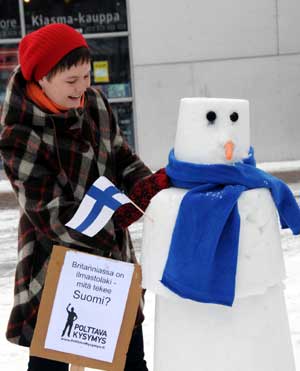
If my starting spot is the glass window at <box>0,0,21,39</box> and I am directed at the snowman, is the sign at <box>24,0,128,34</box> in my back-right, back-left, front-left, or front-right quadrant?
front-left

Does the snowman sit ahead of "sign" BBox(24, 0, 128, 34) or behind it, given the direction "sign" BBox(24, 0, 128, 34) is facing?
ahead

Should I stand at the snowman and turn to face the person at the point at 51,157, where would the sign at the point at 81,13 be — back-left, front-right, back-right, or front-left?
front-right

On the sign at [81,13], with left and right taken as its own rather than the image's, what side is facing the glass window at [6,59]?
right

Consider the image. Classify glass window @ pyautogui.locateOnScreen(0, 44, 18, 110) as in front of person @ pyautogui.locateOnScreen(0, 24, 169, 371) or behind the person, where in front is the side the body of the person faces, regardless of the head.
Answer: behind

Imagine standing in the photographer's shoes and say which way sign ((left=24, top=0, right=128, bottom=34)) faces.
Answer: facing the viewer

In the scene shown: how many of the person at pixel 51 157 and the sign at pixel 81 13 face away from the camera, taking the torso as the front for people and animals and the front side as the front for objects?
0

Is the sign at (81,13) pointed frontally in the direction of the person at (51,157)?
yes

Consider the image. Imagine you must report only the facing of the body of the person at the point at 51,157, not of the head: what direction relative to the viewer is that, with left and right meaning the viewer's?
facing the viewer and to the right of the viewer

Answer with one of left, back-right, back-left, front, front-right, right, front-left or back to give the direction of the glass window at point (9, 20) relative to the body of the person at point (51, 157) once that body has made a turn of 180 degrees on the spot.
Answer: front-right

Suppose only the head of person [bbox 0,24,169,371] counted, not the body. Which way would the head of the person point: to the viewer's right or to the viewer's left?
to the viewer's right

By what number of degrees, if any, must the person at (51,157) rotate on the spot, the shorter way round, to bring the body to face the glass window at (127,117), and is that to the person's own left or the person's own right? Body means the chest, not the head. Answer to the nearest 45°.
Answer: approximately 135° to the person's own left

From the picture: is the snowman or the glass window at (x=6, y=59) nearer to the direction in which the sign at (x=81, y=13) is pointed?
the snowman
